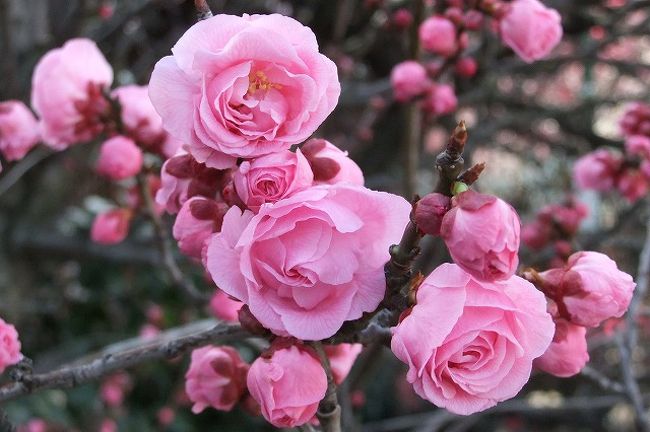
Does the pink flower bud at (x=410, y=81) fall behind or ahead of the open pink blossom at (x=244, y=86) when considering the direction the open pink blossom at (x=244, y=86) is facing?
behind

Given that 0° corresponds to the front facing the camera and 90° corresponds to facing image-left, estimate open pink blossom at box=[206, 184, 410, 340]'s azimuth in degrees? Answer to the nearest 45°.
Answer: approximately 0°

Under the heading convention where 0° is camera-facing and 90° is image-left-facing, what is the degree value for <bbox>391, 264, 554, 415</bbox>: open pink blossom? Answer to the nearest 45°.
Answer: approximately 0°
